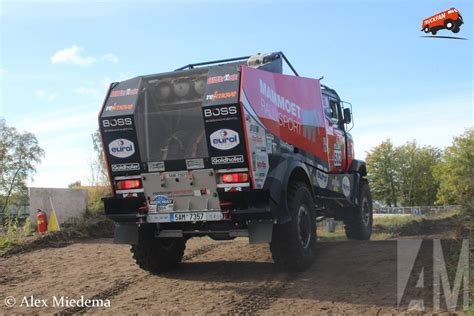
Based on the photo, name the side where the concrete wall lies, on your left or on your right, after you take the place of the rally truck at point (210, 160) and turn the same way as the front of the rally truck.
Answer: on your left

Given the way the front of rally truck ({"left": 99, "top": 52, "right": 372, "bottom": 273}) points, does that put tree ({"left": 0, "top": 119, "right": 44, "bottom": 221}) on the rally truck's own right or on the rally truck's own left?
on the rally truck's own left

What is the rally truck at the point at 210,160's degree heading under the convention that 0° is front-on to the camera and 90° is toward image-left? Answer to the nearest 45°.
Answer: approximately 225°

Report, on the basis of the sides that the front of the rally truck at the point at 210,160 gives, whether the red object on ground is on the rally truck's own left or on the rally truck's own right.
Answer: on the rally truck's own left
